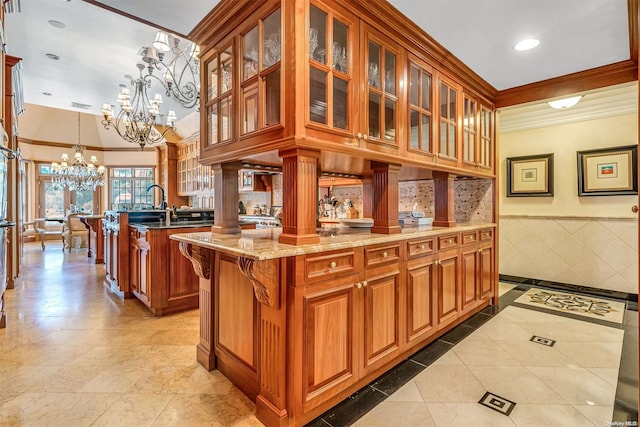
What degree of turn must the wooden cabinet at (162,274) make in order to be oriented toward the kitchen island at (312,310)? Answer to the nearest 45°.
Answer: approximately 45° to its left

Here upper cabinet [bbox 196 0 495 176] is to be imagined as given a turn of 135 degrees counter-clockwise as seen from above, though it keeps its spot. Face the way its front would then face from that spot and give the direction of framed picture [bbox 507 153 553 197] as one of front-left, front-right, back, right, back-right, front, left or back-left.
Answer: front-right

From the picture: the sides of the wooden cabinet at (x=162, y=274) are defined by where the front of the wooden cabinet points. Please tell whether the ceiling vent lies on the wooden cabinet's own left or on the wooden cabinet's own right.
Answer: on the wooden cabinet's own right

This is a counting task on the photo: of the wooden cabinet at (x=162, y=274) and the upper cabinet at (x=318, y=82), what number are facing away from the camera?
0

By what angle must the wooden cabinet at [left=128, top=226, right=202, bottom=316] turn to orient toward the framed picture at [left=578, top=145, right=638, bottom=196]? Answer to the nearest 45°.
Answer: approximately 135° to its left

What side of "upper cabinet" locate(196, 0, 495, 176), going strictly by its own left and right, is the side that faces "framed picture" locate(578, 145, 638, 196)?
left

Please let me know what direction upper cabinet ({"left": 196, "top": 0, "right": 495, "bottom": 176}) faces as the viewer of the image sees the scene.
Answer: facing the viewer and to the right of the viewer

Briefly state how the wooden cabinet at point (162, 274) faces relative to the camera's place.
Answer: facing the viewer and to the left of the viewer

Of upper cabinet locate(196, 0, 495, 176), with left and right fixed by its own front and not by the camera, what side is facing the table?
back

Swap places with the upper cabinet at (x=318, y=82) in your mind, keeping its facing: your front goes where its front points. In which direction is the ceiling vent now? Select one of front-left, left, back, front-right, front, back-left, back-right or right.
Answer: back

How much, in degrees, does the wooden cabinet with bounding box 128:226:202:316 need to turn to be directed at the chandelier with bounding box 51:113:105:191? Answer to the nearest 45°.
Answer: approximately 135° to its right
